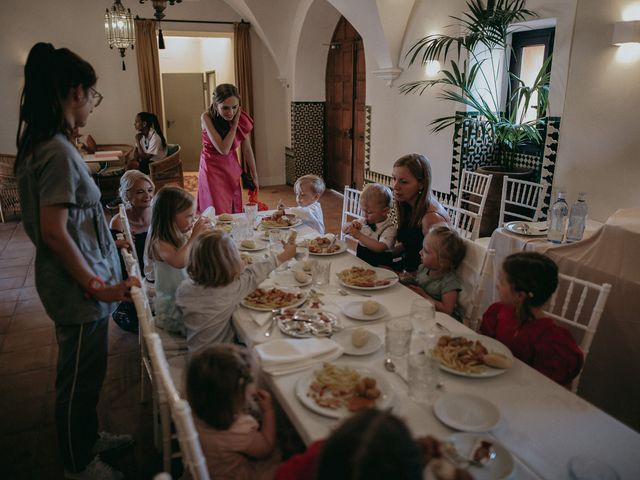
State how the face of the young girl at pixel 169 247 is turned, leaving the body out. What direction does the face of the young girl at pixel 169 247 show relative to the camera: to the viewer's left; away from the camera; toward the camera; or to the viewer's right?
to the viewer's right

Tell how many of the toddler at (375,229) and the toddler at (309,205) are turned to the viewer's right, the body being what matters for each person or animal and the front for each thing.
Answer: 0

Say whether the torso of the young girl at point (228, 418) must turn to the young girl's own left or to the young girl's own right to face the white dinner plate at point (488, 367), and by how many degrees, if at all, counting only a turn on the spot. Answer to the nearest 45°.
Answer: approximately 45° to the young girl's own right

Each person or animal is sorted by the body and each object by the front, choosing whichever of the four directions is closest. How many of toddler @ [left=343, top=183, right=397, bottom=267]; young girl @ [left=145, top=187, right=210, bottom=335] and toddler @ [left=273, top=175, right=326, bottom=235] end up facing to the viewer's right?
1

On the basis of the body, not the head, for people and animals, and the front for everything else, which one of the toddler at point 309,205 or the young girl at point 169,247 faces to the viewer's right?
the young girl

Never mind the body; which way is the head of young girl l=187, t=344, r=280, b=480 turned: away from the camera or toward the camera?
away from the camera

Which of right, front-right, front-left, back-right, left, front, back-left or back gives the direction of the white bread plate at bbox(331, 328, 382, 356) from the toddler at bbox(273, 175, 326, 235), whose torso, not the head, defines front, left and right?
front-left

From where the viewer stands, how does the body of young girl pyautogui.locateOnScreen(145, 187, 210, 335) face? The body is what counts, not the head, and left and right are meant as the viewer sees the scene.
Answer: facing to the right of the viewer

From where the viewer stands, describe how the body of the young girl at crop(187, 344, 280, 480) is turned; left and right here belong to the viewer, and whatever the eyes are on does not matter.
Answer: facing away from the viewer and to the right of the viewer

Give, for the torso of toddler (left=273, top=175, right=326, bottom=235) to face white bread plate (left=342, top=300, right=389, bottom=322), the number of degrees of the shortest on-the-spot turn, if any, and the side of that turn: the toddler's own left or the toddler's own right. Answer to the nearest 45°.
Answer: approximately 45° to the toddler's own left

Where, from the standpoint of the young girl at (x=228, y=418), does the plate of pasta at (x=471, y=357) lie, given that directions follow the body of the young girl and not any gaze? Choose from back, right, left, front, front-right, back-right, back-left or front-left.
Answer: front-right

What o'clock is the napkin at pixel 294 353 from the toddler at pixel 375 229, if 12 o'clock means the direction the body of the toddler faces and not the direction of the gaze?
The napkin is roughly at 11 o'clock from the toddler.

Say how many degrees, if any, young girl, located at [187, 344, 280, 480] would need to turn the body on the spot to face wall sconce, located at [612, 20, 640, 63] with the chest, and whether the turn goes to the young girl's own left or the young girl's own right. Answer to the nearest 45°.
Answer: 0° — they already face it

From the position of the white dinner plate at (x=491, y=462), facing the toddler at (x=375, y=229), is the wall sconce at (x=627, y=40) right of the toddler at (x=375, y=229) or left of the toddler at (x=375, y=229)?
right

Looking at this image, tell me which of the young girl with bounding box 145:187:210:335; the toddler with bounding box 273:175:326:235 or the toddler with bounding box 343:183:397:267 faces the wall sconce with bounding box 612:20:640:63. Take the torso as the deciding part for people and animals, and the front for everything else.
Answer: the young girl

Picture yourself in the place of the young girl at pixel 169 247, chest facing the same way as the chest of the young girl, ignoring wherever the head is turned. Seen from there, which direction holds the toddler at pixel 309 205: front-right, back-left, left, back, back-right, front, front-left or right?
front-left
